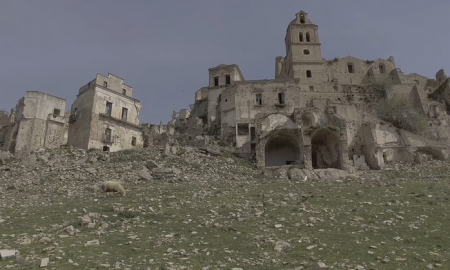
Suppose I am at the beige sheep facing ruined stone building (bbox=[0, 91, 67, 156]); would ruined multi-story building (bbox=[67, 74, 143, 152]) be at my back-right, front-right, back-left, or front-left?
front-right

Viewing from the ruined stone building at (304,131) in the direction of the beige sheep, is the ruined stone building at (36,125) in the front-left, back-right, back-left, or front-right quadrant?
front-right

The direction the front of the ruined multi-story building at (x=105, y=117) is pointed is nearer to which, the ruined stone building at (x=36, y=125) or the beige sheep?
the beige sheep

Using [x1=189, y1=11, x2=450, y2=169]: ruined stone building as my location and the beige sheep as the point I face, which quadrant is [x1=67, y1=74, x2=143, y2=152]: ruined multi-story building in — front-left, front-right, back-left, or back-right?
front-right

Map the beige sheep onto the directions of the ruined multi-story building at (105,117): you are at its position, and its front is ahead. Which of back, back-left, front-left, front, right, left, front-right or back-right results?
front-right

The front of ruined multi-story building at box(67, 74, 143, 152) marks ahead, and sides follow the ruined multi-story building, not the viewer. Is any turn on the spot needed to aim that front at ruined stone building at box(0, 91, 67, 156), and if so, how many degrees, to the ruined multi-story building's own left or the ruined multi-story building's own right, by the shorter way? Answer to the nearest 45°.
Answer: approximately 135° to the ruined multi-story building's own right

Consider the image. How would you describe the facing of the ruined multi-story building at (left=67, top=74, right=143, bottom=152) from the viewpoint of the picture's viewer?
facing the viewer and to the right of the viewer

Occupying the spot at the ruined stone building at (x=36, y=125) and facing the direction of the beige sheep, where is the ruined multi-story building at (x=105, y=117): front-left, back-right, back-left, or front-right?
front-left
